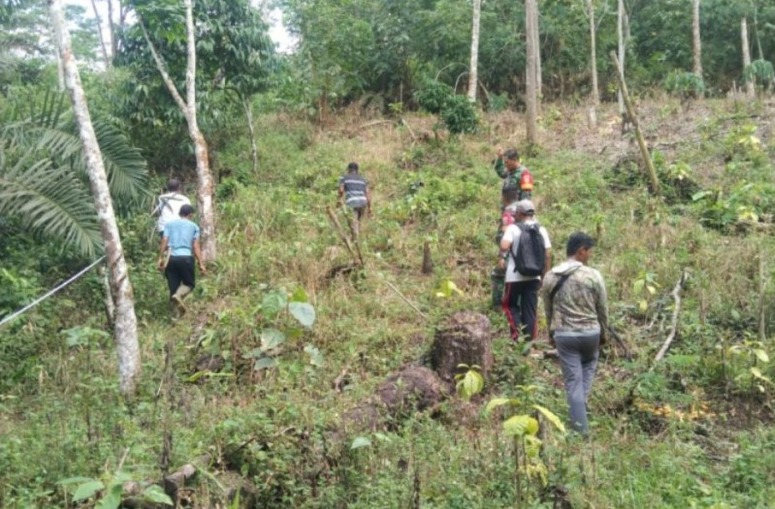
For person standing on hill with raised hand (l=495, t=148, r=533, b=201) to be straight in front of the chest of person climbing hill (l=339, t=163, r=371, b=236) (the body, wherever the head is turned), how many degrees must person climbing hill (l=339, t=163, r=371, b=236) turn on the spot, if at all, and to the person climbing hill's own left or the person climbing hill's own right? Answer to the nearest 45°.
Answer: approximately 135° to the person climbing hill's own right

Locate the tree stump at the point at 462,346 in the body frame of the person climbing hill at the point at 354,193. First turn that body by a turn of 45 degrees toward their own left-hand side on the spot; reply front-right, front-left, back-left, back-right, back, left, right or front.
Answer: back-left

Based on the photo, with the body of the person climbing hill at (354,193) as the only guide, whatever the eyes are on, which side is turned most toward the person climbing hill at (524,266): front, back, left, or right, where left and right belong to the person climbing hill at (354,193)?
back

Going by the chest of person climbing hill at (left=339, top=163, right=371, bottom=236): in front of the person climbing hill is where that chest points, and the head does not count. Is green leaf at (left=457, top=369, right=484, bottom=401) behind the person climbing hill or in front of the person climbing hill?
behind

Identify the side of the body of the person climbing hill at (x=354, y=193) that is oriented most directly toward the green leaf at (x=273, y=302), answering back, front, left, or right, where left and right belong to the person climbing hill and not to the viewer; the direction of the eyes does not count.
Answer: back

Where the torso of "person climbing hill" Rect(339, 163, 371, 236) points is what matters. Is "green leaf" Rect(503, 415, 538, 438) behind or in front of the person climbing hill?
behind

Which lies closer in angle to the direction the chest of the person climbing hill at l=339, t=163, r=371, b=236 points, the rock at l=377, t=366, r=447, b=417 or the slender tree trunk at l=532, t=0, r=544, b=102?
the slender tree trunk

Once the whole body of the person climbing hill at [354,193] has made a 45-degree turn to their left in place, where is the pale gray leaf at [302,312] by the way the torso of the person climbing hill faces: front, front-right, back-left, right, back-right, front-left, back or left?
back-left

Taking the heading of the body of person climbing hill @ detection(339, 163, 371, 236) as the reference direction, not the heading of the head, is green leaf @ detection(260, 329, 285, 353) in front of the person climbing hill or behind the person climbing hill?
behind

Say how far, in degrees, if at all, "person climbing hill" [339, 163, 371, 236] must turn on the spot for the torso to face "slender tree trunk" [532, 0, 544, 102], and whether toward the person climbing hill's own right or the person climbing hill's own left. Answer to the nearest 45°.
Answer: approximately 45° to the person climbing hill's own right

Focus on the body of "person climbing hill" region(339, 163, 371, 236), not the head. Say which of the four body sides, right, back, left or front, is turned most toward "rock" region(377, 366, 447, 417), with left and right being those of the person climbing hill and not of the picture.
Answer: back

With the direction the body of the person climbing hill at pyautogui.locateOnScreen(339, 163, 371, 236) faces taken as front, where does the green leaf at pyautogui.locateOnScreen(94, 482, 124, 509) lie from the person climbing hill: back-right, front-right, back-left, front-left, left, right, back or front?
back

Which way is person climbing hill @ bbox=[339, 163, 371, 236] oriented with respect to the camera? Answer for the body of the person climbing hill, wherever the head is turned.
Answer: away from the camera
